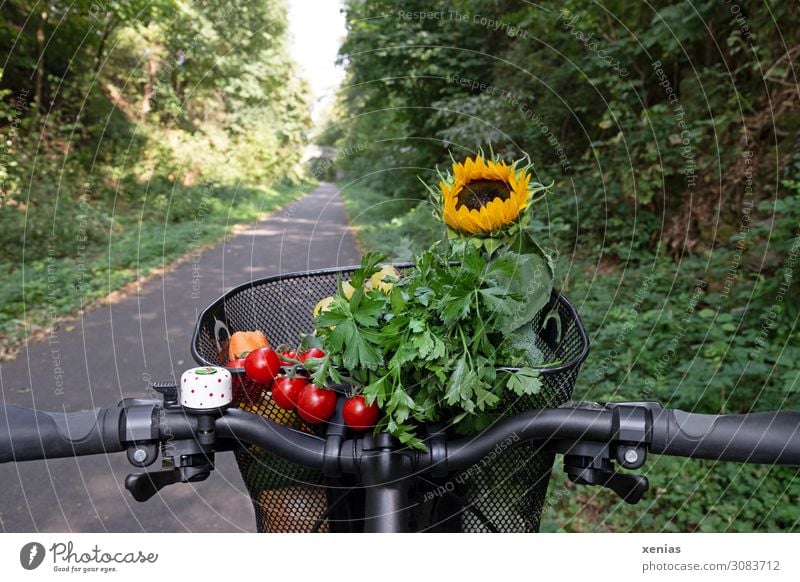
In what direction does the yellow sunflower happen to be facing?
toward the camera
